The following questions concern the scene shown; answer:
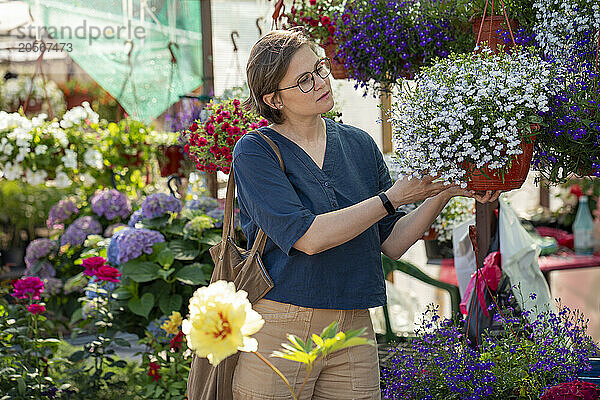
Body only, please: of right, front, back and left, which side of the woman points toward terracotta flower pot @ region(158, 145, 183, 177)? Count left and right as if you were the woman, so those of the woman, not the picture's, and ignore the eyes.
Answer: back

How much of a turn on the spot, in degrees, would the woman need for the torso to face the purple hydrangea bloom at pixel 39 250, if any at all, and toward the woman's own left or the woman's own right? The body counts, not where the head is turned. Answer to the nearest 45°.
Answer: approximately 180°

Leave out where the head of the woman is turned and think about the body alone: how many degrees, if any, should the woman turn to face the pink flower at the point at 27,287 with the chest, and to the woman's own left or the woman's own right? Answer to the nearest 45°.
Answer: approximately 180°

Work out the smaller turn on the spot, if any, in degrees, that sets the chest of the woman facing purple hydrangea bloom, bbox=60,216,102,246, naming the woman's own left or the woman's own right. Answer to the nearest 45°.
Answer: approximately 180°

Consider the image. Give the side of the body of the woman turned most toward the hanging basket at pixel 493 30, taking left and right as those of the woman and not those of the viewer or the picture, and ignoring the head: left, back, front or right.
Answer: left

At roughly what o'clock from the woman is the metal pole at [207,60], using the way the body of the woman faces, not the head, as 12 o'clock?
The metal pole is roughly at 7 o'clock from the woman.

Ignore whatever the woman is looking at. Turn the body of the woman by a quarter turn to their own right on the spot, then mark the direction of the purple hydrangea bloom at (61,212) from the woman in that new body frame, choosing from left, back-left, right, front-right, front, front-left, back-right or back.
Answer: right

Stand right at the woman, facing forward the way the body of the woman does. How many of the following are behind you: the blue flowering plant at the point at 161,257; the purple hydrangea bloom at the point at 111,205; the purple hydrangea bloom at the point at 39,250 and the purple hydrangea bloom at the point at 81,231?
4

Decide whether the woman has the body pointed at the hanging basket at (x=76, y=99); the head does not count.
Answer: no

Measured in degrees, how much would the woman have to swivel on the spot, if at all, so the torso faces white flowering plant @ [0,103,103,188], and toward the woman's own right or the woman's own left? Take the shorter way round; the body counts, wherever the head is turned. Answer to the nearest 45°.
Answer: approximately 180°

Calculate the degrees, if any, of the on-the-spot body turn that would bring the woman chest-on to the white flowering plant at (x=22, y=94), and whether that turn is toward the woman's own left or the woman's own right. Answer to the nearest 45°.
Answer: approximately 180°

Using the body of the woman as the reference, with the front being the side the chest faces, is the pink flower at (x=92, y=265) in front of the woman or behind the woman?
behind

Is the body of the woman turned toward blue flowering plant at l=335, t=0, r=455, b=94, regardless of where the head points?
no

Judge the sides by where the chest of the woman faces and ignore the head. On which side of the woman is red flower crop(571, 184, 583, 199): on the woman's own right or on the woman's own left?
on the woman's own left

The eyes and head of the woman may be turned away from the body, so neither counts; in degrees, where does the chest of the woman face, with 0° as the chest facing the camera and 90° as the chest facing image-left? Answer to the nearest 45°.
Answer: approximately 315°

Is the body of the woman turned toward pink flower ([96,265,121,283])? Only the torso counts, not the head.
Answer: no

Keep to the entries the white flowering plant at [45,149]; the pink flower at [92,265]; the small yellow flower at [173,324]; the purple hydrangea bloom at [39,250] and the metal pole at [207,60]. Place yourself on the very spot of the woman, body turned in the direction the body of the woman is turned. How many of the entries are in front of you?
0

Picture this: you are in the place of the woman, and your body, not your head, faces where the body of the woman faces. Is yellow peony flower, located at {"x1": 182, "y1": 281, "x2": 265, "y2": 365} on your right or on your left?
on your right
